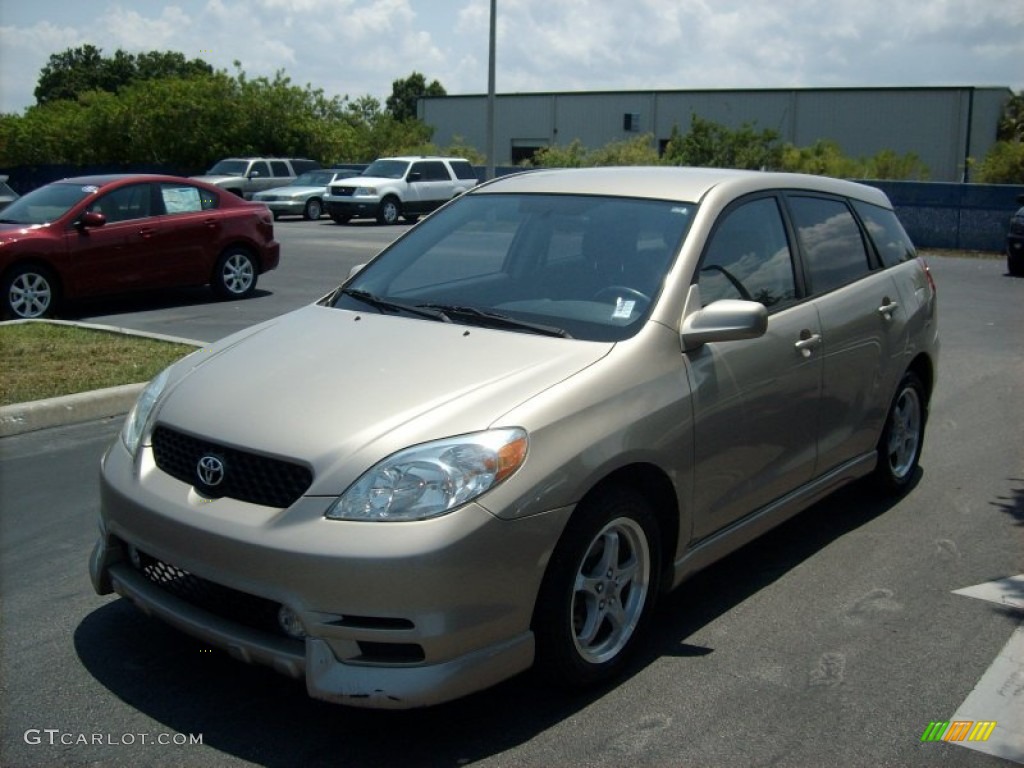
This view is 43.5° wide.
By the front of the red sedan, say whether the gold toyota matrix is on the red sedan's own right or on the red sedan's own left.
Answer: on the red sedan's own left

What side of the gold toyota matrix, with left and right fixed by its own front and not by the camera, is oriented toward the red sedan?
right

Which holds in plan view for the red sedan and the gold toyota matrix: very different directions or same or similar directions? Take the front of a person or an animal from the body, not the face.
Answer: same or similar directions

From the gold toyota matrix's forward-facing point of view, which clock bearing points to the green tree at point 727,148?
The green tree is roughly at 5 o'clock from the gold toyota matrix.

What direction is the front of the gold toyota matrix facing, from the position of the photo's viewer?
facing the viewer and to the left of the viewer

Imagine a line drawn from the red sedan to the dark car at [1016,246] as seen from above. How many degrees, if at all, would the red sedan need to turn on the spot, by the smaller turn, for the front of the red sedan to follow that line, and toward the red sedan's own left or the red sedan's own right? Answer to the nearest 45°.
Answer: approximately 135° to the red sedan's own left

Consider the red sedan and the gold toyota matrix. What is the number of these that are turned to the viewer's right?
0

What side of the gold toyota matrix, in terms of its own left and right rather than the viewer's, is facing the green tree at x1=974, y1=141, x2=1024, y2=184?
back

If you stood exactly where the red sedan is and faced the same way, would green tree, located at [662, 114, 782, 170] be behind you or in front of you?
behind
